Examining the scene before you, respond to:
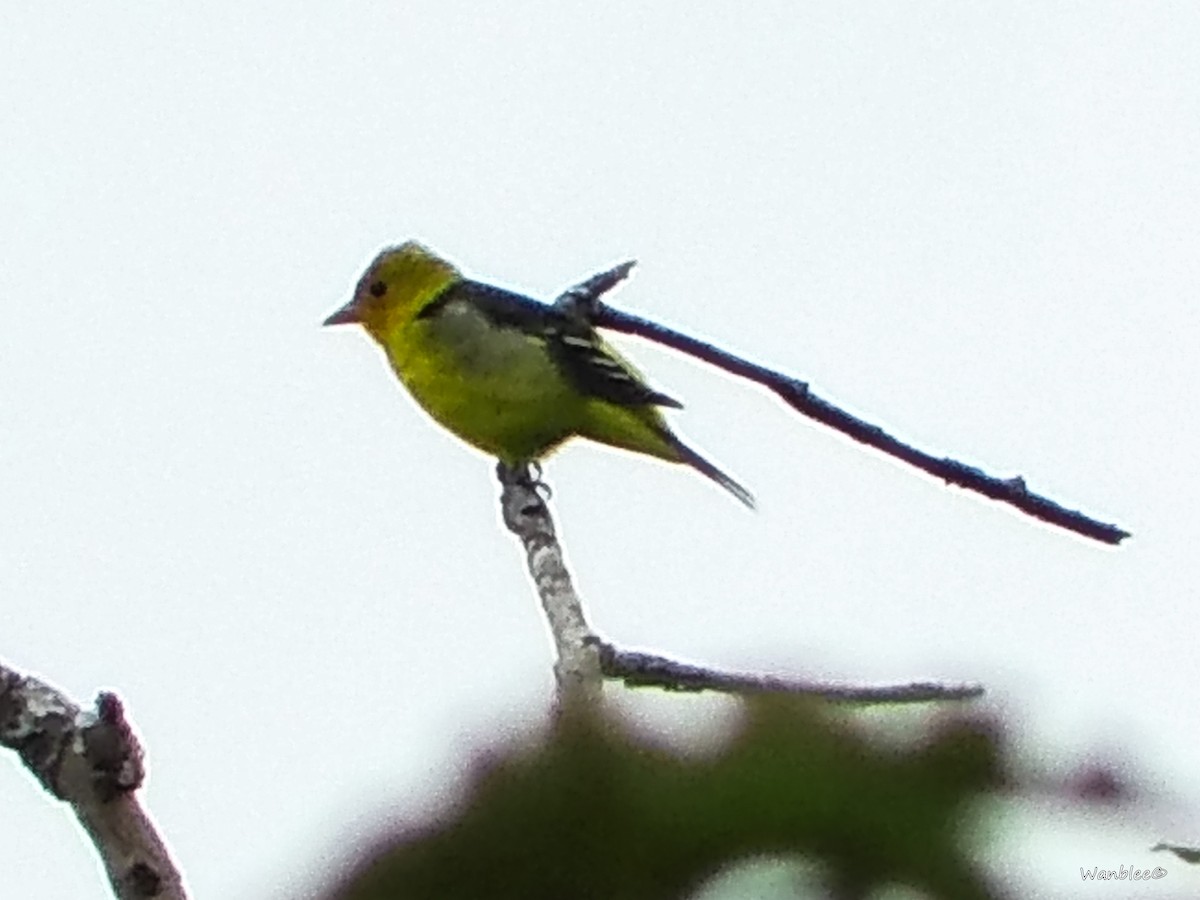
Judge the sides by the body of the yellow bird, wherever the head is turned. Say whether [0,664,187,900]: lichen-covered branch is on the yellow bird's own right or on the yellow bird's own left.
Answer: on the yellow bird's own left

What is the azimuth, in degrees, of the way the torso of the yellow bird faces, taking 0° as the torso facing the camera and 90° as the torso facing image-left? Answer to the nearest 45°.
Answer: approximately 90°
